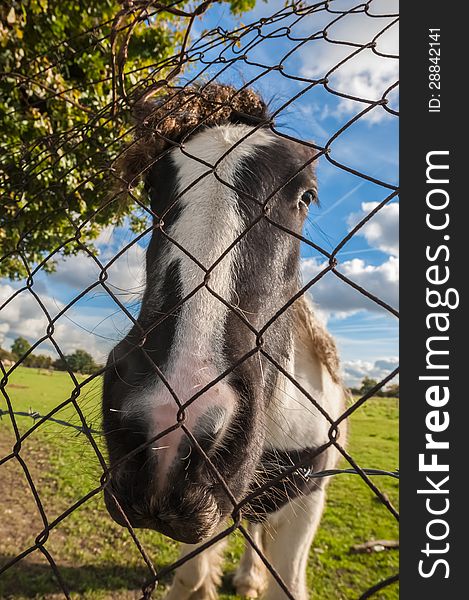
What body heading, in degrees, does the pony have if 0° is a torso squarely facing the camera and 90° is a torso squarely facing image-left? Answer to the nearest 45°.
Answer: approximately 0°

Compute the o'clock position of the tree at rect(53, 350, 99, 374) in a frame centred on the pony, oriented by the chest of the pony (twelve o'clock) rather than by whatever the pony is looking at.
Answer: The tree is roughly at 5 o'clock from the pony.

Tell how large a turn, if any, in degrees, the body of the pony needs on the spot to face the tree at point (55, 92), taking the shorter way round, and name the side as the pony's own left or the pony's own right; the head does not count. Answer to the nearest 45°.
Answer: approximately 135° to the pony's own right
